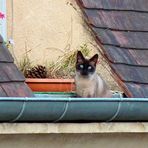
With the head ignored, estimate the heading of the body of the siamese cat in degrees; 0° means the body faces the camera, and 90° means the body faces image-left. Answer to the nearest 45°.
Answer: approximately 45°
